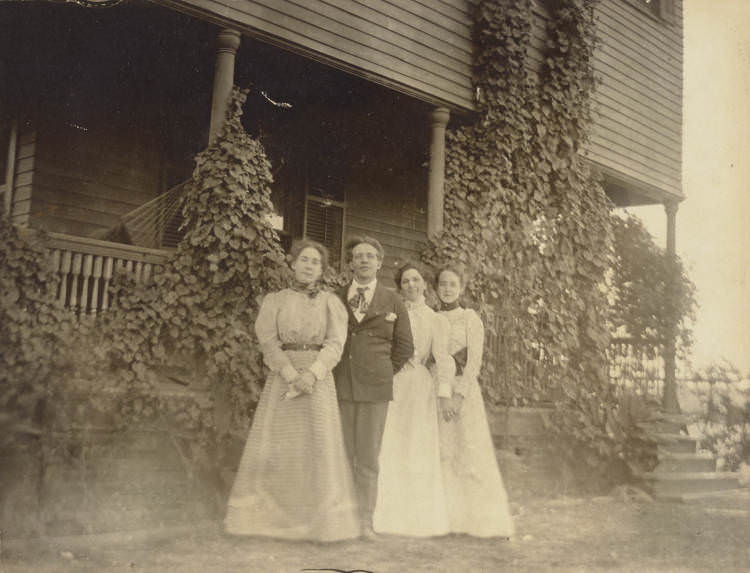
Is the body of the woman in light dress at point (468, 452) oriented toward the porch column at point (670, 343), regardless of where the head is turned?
no

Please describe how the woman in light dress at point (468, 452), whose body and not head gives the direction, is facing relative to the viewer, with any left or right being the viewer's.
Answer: facing the viewer and to the left of the viewer

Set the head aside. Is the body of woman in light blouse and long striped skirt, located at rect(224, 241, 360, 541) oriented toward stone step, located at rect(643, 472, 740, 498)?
no

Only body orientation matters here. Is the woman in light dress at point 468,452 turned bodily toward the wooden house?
no

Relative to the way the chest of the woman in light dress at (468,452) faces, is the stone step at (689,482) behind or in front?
behind

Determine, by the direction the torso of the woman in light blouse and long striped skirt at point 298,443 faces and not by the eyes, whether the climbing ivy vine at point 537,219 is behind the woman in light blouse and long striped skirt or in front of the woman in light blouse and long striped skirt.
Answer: behind

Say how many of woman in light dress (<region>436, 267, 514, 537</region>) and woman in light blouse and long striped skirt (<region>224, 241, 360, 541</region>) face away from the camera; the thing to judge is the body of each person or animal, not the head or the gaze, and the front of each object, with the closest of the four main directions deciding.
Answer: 0

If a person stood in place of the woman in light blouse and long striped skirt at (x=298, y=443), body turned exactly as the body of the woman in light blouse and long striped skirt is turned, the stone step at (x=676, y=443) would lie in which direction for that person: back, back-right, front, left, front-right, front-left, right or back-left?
back-left

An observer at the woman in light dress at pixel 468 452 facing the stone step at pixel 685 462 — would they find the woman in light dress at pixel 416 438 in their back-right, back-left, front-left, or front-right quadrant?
back-left

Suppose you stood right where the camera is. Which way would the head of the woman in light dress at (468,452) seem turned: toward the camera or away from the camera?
toward the camera

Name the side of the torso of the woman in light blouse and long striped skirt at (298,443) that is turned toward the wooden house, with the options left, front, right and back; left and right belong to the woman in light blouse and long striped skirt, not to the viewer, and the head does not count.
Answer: back

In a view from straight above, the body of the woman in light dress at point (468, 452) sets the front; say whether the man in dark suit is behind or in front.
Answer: in front

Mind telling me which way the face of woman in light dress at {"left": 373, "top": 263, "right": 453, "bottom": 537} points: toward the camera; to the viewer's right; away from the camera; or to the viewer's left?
toward the camera

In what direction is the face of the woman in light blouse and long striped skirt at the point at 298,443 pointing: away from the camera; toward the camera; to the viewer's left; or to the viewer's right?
toward the camera

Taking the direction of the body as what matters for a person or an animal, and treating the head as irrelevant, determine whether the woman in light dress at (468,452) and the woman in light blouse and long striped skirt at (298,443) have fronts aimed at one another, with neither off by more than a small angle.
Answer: no

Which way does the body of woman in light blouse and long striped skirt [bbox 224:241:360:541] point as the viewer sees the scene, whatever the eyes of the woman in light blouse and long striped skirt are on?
toward the camera

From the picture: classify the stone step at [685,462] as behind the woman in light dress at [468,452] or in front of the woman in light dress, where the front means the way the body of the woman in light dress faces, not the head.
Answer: behind
